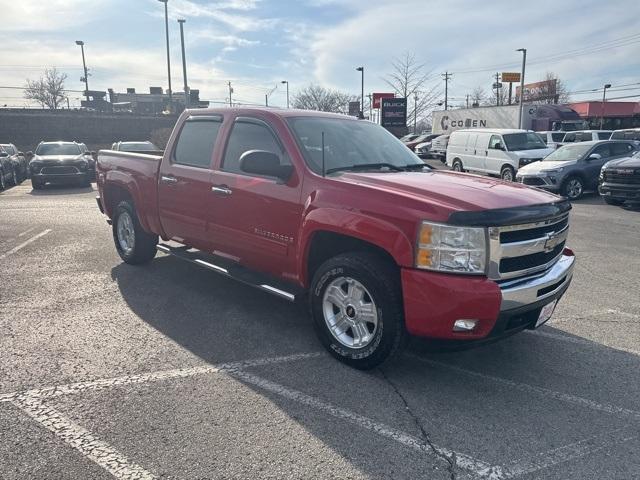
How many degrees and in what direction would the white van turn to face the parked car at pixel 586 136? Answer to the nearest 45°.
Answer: approximately 90° to its left

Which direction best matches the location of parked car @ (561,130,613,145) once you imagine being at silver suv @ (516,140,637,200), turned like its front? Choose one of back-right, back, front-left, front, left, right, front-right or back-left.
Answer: back-right

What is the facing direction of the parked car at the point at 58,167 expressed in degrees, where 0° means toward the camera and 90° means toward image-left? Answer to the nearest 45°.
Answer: approximately 0°

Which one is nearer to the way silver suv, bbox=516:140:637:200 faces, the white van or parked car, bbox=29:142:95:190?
the parked car

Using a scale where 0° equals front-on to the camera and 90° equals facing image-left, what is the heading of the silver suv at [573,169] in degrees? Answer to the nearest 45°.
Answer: approximately 45°

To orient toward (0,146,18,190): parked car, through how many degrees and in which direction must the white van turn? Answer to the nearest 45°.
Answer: approximately 135° to its right

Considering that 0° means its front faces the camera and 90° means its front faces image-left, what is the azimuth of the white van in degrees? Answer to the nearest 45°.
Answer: approximately 315°

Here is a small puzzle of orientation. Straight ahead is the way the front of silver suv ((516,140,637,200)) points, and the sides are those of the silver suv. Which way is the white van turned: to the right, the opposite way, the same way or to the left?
to the left

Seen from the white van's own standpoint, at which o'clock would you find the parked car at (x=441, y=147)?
The parked car is roughly at 7 o'clock from the white van.
